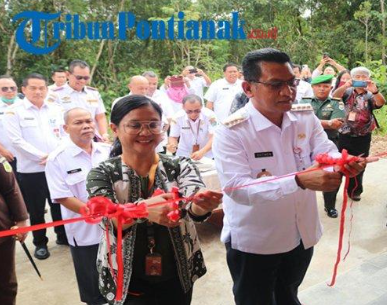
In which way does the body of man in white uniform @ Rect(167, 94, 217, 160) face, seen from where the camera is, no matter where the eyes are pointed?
toward the camera

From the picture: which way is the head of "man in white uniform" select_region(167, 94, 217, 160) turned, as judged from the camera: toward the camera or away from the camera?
toward the camera

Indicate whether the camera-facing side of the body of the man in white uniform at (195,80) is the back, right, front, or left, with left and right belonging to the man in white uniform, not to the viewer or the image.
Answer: front

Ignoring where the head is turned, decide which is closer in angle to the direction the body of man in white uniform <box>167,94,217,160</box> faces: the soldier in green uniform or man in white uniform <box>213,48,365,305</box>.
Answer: the man in white uniform

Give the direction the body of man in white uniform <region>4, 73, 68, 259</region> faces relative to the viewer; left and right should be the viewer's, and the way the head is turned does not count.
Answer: facing the viewer and to the right of the viewer

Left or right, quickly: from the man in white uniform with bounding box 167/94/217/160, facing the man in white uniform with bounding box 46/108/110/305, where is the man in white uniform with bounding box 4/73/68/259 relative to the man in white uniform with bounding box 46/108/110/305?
right

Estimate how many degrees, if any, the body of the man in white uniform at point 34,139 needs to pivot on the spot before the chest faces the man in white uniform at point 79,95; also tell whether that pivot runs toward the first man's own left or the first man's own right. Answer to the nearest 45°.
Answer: approximately 90° to the first man's own left

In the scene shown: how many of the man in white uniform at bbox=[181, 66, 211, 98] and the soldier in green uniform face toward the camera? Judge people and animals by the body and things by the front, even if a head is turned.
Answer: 2

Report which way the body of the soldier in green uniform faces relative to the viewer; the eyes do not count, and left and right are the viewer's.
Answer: facing the viewer

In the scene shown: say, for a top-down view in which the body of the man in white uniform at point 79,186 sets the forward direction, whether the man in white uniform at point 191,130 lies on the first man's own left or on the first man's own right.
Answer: on the first man's own left

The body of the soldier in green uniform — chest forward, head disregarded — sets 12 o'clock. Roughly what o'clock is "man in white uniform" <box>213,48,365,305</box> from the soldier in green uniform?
The man in white uniform is roughly at 12 o'clock from the soldier in green uniform.

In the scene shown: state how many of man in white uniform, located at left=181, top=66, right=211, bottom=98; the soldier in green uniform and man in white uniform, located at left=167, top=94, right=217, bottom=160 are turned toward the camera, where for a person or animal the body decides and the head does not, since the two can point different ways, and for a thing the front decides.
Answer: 3
